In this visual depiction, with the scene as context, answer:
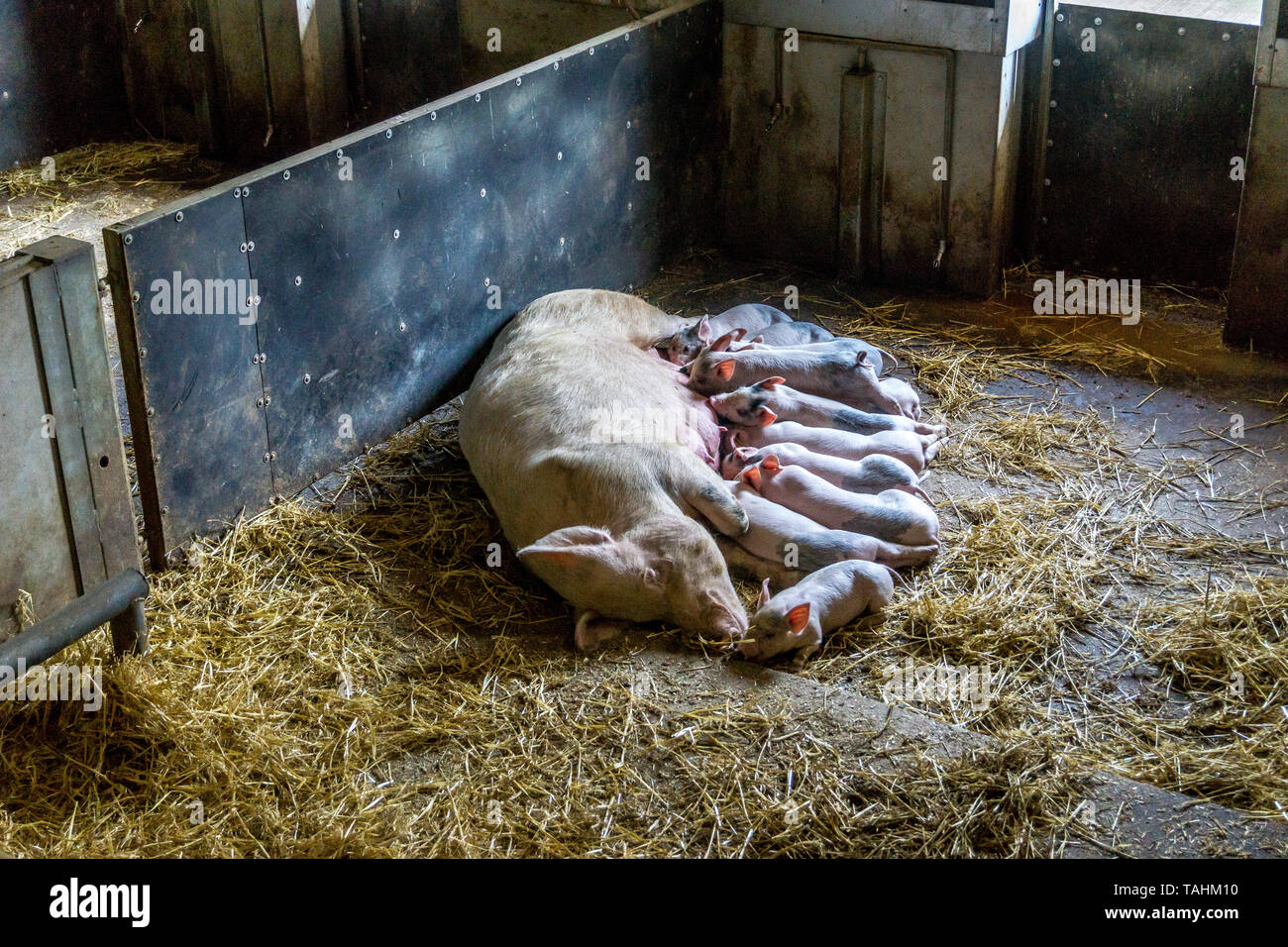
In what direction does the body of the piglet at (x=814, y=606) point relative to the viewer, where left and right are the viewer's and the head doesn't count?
facing the viewer and to the left of the viewer

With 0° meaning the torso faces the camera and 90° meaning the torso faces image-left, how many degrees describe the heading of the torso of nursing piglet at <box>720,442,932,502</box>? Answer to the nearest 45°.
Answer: approximately 90°

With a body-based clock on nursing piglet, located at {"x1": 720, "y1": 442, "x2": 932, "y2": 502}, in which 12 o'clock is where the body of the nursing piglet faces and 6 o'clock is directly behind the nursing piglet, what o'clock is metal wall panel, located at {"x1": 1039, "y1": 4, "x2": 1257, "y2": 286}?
The metal wall panel is roughly at 4 o'clock from the nursing piglet.

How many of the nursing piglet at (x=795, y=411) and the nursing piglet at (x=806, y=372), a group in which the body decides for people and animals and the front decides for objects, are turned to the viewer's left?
2

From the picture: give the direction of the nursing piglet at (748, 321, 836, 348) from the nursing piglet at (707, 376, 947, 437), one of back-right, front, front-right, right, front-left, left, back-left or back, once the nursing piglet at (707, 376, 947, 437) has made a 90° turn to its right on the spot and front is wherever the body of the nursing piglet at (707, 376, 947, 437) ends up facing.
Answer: front

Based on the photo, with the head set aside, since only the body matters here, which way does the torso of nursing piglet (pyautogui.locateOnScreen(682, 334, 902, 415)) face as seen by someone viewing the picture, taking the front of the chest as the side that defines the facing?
to the viewer's left

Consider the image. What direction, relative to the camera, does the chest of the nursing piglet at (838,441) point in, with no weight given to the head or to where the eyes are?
to the viewer's left

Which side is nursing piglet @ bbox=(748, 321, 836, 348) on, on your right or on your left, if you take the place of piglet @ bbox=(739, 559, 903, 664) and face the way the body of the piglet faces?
on your right

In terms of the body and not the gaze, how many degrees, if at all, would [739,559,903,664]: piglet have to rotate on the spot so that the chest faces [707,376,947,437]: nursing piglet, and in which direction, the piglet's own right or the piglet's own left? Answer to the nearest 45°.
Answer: approximately 135° to the piglet's own right

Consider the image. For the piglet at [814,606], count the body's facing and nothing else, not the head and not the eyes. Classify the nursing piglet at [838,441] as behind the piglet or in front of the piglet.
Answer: behind

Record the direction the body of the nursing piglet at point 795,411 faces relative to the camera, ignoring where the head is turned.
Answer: to the viewer's left
